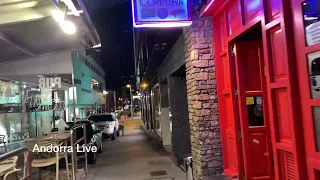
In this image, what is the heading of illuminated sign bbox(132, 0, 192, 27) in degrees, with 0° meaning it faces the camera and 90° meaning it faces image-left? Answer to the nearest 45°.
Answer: approximately 0°

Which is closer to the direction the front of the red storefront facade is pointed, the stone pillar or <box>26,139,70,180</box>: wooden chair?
the wooden chair

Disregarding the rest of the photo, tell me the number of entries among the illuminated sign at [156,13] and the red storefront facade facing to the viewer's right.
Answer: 0

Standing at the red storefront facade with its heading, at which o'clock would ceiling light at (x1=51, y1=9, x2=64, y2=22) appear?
The ceiling light is roughly at 2 o'clock from the red storefront facade.

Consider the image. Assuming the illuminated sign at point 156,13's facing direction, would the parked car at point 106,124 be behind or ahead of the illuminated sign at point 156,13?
behind

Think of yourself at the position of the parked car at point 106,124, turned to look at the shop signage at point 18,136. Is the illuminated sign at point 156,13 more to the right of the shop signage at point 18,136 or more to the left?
left
